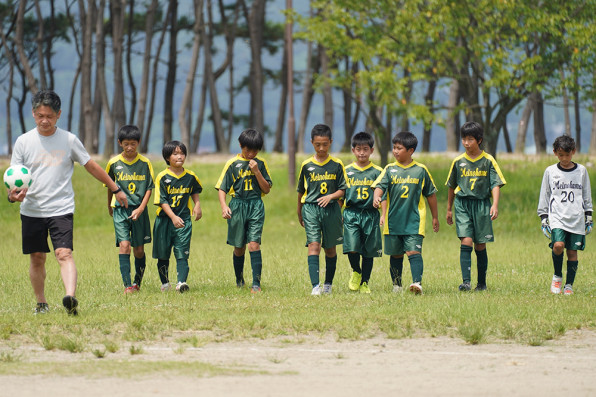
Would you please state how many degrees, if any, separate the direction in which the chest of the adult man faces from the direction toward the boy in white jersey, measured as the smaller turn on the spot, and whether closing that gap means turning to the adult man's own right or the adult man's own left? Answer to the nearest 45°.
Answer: approximately 90° to the adult man's own left

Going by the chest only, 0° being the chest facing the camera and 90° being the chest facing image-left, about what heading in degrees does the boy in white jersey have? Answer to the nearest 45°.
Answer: approximately 0°

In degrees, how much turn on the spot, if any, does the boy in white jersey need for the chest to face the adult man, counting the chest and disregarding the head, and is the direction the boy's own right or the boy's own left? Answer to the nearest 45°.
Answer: approximately 45° to the boy's own right

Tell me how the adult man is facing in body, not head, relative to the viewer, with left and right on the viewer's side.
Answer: facing the viewer

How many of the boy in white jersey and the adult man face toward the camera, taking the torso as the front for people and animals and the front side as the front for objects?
2

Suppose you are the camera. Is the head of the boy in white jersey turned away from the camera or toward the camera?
toward the camera
